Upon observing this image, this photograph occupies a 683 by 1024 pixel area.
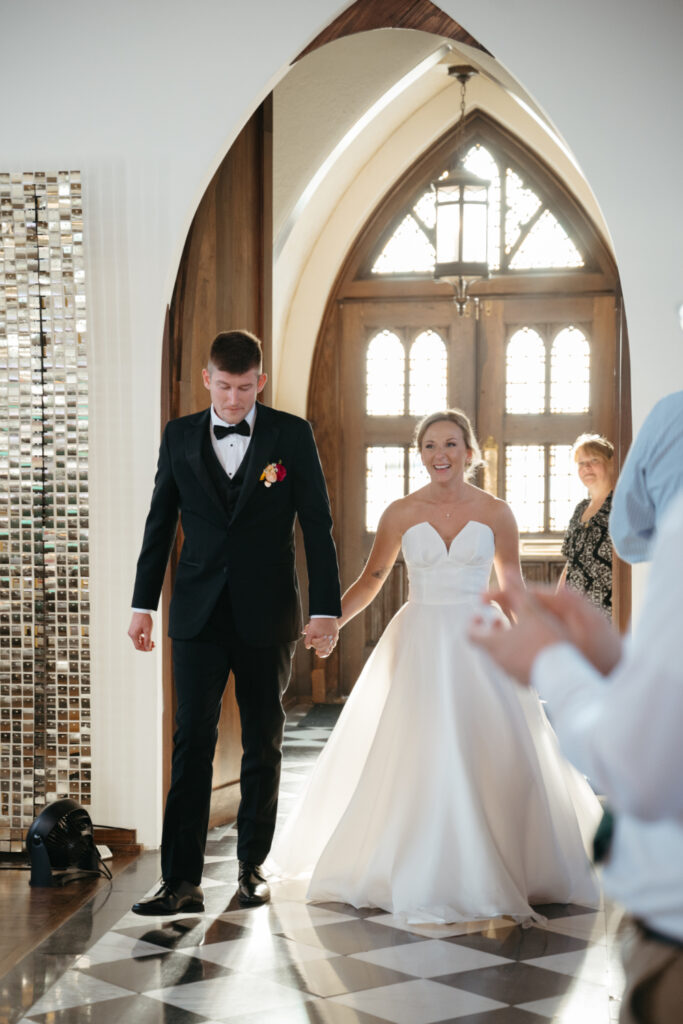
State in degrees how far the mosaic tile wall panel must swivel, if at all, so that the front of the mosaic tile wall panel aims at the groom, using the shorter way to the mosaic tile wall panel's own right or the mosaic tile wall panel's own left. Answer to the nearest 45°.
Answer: approximately 45° to the mosaic tile wall panel's own left

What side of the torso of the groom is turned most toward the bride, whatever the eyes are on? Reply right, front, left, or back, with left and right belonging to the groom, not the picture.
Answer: left

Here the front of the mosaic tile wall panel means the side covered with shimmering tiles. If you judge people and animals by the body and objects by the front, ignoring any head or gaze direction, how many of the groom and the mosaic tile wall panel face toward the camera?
2

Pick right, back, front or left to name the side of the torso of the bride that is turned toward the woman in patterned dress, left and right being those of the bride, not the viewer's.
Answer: back

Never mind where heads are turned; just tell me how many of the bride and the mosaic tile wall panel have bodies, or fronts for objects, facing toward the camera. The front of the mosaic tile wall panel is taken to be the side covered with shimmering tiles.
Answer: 2

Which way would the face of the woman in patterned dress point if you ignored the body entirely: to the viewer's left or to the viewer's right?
to the viewer's left

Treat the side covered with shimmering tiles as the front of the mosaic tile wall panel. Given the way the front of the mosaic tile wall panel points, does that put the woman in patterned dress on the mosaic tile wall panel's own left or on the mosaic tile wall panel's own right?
on the mosaic tile wall panel's own left

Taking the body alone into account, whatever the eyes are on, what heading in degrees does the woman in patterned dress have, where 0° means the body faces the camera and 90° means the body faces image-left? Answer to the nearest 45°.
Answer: approximately 45°
